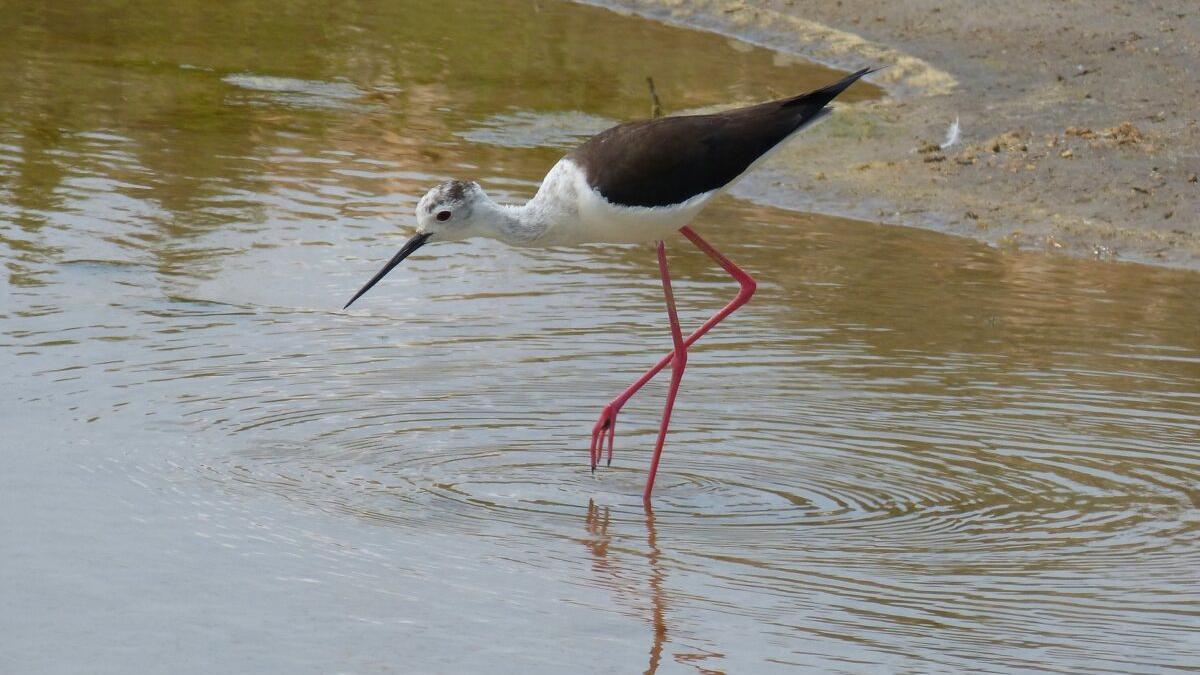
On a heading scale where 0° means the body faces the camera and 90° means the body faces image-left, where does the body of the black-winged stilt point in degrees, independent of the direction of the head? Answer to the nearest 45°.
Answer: approximately 90°
